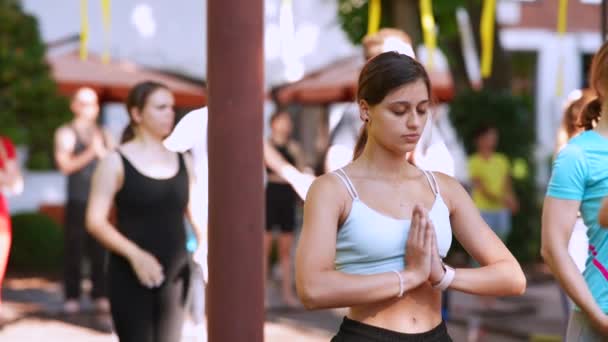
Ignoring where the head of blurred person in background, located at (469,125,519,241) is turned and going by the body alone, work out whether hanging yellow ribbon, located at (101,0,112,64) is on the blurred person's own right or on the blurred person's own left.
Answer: on the blurred person's own right

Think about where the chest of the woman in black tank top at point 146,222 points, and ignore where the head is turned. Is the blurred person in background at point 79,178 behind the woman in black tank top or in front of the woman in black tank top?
behind

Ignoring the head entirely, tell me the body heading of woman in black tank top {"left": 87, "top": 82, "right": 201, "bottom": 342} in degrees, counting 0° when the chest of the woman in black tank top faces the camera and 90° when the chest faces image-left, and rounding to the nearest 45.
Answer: approximately 315°

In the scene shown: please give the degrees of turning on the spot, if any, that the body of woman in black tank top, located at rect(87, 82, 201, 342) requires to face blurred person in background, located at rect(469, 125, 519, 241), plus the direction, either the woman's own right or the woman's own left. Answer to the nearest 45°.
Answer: approximately 90° to the woman's own left

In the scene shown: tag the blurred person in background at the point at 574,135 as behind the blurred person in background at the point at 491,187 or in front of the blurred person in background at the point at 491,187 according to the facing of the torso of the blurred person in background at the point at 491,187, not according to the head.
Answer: in front

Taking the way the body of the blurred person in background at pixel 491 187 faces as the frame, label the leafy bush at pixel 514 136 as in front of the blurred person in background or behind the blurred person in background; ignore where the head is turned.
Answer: behind

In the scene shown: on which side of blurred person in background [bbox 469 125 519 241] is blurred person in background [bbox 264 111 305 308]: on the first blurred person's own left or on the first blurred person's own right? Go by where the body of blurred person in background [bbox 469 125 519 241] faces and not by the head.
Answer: on the first blurred person's own right
